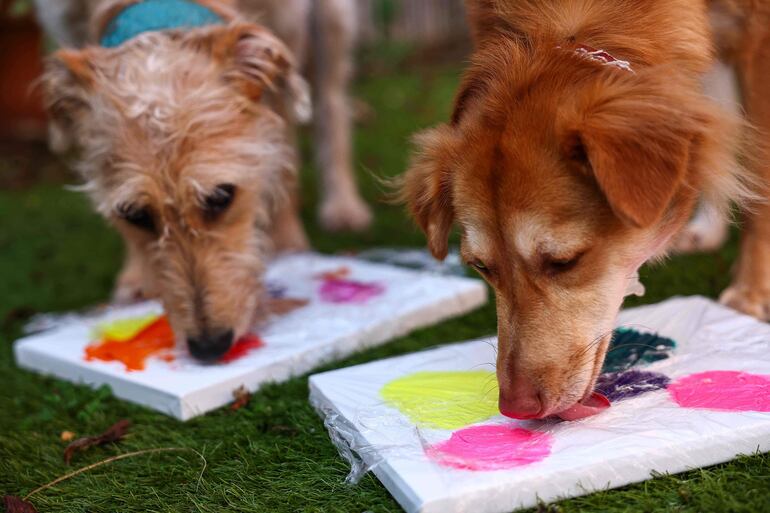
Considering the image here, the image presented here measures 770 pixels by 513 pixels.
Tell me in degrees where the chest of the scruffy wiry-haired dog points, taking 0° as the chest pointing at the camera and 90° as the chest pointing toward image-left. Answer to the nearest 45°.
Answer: approximately 0°

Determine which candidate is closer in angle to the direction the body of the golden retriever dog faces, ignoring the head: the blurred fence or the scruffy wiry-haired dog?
the scruffy wiry-haired dog

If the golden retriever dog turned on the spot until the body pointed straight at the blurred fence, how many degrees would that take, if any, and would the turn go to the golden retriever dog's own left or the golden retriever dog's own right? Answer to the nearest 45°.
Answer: approximately 135° to the golden retriever dog's own right

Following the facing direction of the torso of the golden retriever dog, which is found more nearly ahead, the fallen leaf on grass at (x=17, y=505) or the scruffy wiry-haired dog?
the fallen leaf on grass

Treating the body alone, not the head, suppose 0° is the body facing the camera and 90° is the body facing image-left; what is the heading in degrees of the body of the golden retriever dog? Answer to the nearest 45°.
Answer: approximately 45°

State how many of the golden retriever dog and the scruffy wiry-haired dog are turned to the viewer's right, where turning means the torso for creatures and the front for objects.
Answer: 0

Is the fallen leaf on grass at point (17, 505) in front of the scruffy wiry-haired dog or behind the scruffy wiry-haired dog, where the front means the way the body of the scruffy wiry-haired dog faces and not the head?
in front

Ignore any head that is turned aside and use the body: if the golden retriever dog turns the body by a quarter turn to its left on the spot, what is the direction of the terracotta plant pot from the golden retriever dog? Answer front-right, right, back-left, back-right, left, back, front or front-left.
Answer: back
